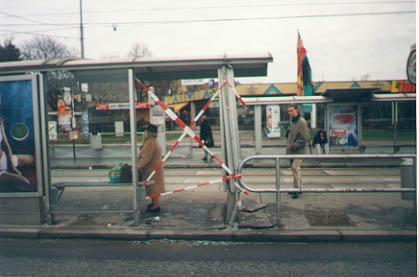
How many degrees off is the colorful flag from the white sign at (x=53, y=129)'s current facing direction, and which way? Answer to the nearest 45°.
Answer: approximately 135° to its left

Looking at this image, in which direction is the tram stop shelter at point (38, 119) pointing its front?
away from the camera

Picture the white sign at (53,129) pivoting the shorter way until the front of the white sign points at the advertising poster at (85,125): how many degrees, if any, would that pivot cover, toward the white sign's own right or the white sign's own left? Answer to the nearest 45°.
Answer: approximately 135° to the white sign's own left

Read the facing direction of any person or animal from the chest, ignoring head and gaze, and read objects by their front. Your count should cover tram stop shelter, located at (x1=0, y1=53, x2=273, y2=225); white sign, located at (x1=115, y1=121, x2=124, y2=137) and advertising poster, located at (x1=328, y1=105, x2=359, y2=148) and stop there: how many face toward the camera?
2

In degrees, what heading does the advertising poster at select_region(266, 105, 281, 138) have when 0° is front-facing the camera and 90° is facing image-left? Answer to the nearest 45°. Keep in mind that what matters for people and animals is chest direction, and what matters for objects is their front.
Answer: approximately 0°

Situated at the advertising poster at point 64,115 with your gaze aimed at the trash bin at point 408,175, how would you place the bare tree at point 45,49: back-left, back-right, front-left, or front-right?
back-left

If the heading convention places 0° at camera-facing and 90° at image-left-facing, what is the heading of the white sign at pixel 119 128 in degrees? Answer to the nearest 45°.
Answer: approximately 0°

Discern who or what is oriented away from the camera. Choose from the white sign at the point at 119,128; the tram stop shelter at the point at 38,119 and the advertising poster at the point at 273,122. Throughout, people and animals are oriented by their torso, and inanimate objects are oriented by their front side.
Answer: the tram stop shelter
